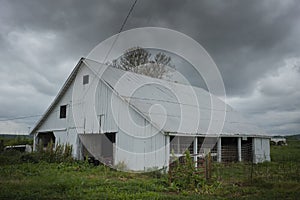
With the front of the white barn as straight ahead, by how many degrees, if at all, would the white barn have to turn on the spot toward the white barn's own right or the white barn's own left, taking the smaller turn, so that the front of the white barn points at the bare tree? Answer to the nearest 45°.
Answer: approximately 135° to the white barn's own right

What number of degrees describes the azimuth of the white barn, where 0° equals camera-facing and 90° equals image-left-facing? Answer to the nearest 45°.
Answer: approximately 45°
